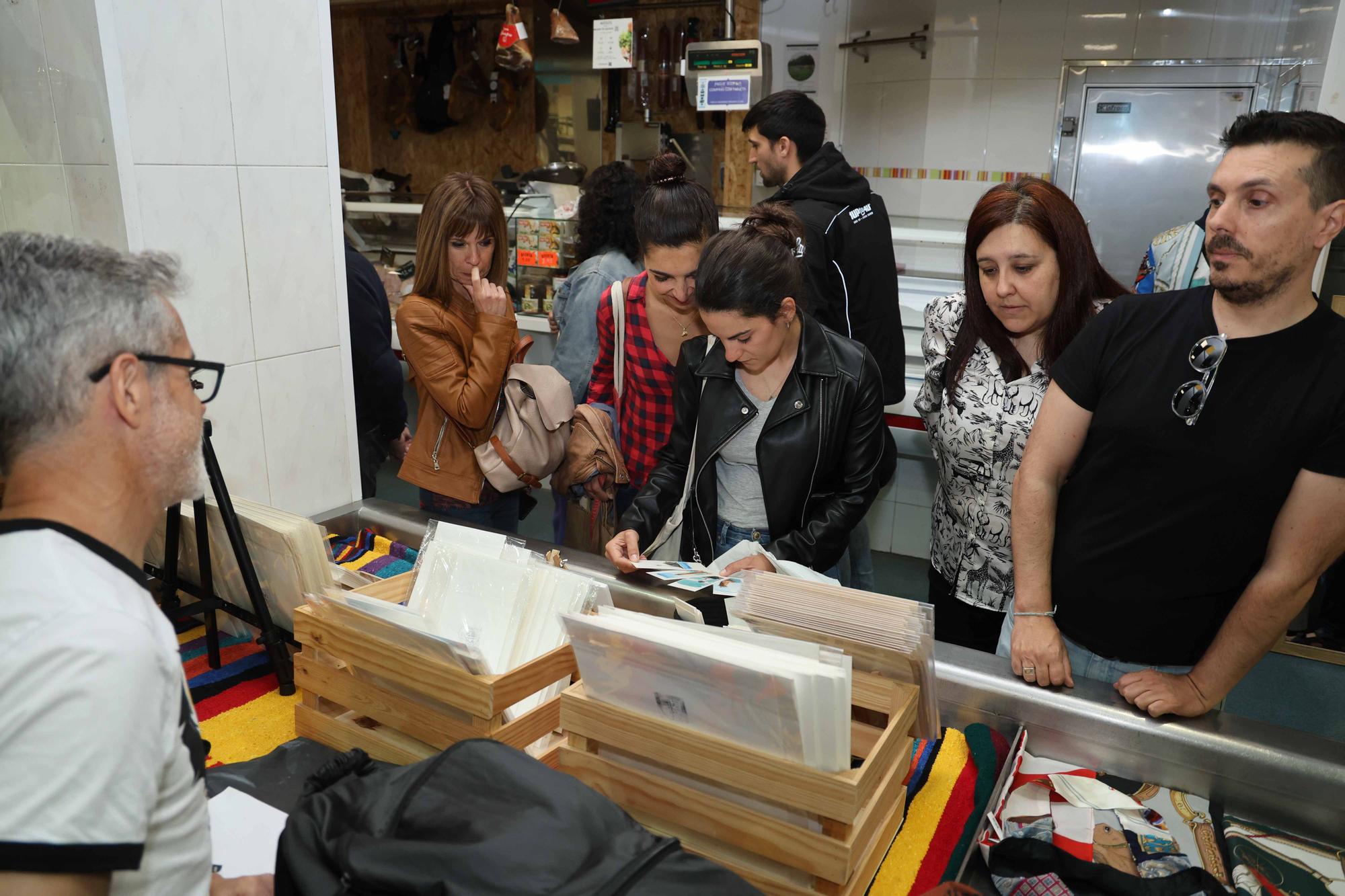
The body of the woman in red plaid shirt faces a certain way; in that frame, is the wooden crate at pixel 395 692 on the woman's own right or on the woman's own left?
on the woman's own right

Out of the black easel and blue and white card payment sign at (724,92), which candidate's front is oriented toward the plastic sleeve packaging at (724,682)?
the blue and white card payment sign

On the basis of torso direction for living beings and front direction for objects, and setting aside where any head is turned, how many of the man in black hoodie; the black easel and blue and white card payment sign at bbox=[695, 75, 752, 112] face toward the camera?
1

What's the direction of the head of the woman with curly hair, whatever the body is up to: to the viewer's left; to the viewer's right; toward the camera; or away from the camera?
away from the camera

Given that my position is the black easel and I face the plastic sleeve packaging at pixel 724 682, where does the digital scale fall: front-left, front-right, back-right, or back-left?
back-left

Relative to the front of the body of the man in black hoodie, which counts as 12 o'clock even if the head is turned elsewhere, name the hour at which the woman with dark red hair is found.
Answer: The woman with dark red hair is roughly at 7 o'clock from the man in black hoodie.

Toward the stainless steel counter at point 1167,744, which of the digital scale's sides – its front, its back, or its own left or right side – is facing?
front

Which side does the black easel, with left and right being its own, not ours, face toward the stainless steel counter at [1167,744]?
right

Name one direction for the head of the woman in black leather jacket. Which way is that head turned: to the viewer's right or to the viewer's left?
to the viewer's left
